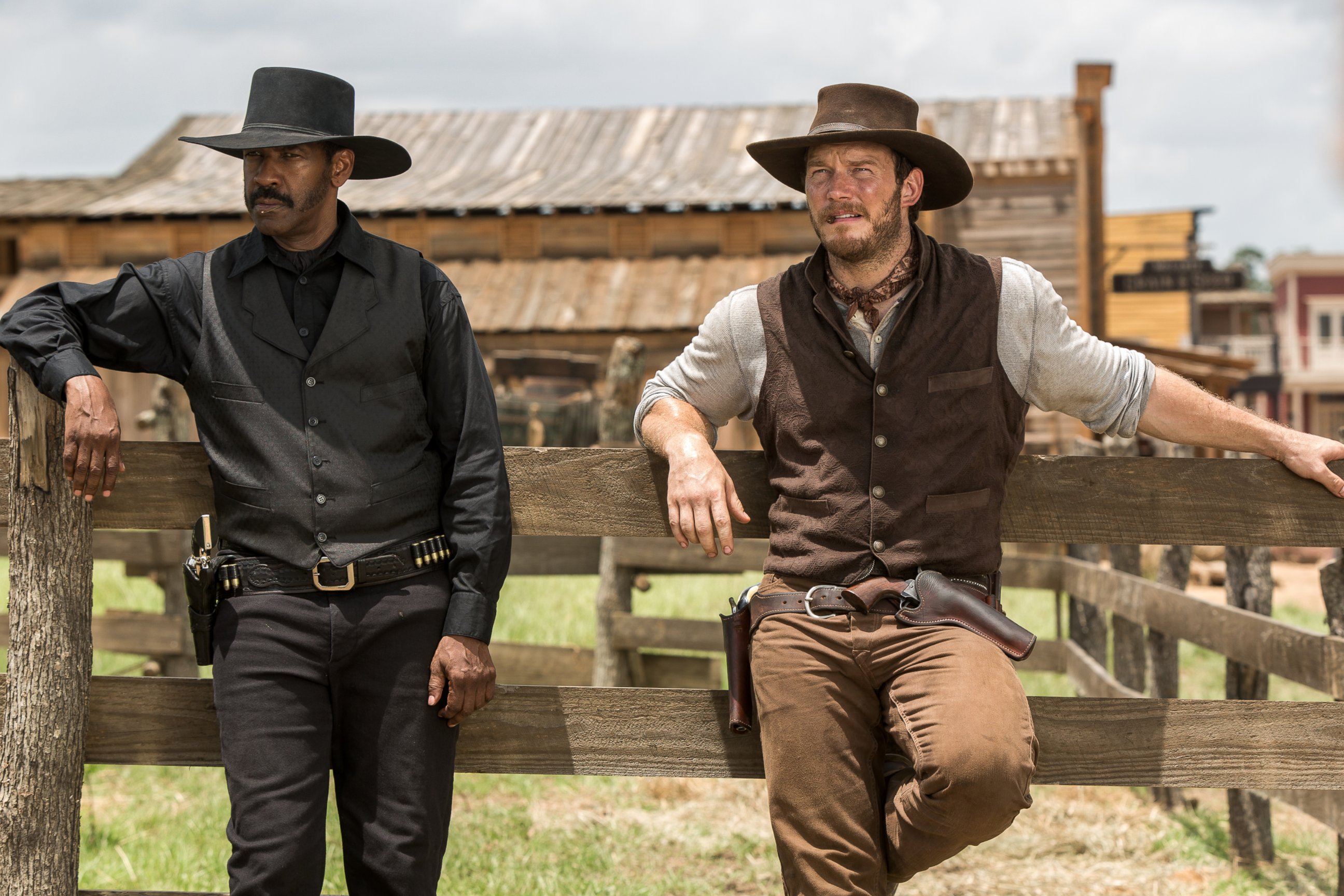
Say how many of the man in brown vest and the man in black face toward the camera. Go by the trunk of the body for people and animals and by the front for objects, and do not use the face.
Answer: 2

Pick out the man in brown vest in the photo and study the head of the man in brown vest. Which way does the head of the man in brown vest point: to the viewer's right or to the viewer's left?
to the viewer's left

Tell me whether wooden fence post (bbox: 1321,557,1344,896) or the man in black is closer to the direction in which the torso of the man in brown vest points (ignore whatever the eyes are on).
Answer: the man in black

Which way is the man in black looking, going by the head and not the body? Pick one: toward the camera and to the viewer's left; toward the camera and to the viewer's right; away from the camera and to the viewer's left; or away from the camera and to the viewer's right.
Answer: toward the camera and to the viewer's left

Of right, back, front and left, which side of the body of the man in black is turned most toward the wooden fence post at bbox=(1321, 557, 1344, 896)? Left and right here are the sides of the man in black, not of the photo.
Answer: left

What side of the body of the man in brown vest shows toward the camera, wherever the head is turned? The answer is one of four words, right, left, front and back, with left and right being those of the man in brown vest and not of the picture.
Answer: front

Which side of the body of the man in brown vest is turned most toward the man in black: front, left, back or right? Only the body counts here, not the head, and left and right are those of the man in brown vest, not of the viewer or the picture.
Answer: right

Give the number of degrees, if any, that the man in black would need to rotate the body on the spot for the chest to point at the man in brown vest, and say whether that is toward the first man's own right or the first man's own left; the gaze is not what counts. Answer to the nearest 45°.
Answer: approximately 90° to the first man's own left

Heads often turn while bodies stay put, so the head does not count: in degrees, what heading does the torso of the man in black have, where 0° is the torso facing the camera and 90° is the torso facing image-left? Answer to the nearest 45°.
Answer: approximately 0°
